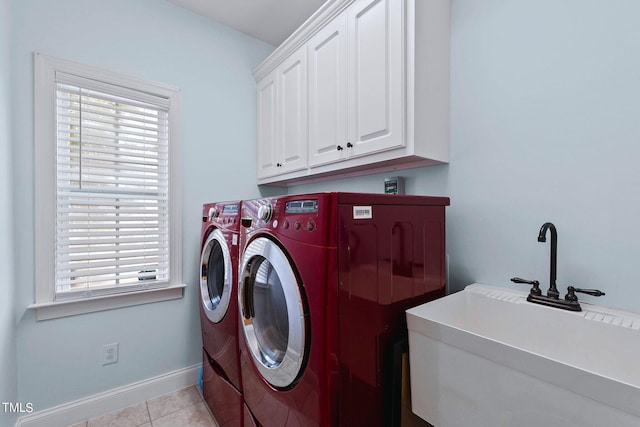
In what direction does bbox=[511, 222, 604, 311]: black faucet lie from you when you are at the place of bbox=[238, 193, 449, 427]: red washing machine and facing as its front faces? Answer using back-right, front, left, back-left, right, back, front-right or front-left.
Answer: back-left

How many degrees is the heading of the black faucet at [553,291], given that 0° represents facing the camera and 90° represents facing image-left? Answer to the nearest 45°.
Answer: approximately 45°

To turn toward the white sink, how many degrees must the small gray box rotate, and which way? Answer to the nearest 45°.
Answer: approximately 90° to its left

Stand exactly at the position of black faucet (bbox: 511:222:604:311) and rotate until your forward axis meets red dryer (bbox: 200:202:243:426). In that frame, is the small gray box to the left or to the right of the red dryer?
right

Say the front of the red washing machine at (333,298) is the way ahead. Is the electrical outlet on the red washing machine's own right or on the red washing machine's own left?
on the red washing machine's own right

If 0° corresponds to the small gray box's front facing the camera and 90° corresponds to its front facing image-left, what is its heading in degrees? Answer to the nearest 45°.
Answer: approximately 45°
